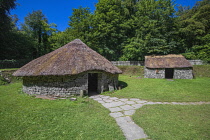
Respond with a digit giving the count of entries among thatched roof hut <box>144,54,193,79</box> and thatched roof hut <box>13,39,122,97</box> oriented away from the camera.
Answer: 0

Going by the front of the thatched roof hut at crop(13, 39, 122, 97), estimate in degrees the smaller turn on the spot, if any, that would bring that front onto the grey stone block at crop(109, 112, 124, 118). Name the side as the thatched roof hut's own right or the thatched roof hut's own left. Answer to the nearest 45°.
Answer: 0° — it already faces it

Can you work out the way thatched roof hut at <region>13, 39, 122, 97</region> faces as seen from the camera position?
facing the viewer and to the right of the viewer

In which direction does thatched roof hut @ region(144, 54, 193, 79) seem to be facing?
toward the camera

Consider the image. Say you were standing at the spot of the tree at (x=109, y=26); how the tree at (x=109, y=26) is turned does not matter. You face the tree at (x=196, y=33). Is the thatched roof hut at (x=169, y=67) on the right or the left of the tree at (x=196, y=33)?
right

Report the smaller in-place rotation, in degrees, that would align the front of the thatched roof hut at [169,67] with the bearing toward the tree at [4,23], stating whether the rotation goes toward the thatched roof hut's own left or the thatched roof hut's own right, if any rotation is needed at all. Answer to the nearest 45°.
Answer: approximately 90° to the thatched roof hut's own right

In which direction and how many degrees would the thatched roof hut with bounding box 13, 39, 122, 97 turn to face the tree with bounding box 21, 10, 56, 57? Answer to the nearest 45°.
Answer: approximately 135° to its left

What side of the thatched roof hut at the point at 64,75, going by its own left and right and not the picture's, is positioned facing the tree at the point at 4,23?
back

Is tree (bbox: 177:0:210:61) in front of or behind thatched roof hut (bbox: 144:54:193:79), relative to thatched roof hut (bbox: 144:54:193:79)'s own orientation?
behind

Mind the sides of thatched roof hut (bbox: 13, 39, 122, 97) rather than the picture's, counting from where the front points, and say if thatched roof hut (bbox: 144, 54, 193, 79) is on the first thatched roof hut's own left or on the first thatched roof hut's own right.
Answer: on the first thatched roof hut's own left

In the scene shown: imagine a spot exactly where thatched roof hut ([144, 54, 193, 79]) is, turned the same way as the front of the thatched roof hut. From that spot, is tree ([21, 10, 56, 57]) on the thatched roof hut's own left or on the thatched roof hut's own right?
on the thatched roof hut's own right
